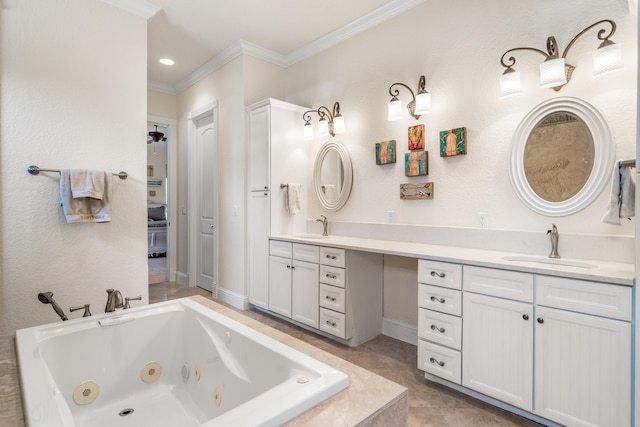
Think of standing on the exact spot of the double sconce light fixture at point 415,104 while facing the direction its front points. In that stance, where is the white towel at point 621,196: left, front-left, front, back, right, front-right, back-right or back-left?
left

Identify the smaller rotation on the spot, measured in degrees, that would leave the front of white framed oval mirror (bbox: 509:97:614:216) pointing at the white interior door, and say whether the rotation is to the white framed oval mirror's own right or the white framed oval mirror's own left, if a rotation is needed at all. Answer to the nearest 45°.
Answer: approximately 90° to the white framed oval mirror's own right

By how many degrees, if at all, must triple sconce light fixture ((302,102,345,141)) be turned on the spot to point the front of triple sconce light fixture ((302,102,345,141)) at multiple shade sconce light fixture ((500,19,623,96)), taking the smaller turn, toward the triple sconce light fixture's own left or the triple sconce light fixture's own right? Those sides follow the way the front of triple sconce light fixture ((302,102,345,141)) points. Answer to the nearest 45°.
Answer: approximately 90° to the triple sconce light fixture's own left

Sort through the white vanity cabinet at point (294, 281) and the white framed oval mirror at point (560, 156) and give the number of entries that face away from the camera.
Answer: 0

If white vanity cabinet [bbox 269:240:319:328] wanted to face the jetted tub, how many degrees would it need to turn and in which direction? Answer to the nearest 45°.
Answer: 0° — it already faces it

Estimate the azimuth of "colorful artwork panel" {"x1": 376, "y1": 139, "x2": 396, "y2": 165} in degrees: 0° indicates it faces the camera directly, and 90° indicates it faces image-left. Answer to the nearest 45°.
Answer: approximately 45°

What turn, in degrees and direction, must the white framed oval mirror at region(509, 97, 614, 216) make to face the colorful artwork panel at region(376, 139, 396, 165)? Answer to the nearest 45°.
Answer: approximately 90° to its right

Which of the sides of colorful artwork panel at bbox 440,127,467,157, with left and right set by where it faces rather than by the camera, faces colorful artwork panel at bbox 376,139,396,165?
right

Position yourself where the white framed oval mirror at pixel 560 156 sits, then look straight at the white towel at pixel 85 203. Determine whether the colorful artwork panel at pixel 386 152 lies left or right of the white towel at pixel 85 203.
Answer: right

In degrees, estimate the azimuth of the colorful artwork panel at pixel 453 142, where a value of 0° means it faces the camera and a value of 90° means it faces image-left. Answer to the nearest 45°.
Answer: approximately 45°

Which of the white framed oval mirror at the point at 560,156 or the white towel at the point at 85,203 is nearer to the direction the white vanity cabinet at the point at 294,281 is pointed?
the white towel

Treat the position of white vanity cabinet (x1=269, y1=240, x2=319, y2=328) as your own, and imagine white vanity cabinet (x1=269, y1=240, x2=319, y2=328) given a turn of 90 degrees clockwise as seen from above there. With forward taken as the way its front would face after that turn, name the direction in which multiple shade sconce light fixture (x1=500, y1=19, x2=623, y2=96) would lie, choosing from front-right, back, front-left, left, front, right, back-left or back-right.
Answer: back
